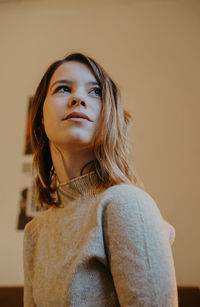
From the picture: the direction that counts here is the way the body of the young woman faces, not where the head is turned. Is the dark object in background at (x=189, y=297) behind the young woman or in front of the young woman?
behind

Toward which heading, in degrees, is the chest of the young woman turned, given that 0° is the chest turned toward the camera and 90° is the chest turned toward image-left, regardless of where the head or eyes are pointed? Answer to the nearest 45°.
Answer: approximately 45°
